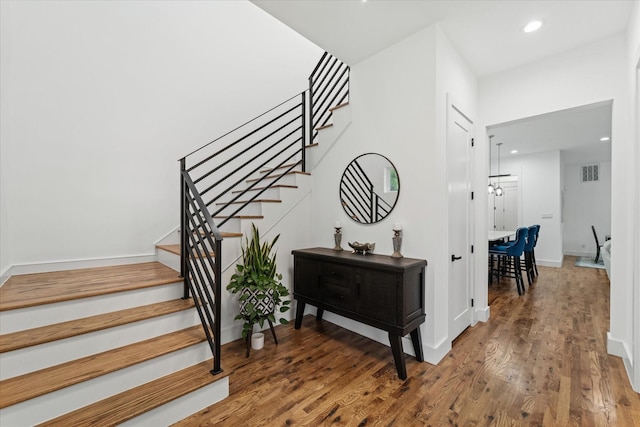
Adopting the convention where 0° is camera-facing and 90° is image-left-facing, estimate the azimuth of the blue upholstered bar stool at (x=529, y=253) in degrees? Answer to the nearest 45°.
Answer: approximately 90°

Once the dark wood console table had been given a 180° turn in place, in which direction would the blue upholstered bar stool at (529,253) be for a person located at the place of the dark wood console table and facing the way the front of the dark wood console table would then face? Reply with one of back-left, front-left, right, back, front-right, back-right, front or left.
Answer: front

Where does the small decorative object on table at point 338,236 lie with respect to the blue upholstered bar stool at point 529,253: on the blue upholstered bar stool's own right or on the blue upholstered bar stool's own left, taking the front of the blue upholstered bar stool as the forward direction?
on the blue upholstered bar stool's own left

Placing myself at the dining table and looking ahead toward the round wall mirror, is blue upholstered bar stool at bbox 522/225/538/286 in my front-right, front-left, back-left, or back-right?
back-left

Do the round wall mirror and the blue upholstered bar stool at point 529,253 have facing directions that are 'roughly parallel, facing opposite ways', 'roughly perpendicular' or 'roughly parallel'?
roughly perpendicular

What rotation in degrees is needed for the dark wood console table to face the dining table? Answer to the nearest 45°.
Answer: approximately 180°

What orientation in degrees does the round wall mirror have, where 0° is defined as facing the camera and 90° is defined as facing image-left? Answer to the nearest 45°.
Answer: approximately 45°

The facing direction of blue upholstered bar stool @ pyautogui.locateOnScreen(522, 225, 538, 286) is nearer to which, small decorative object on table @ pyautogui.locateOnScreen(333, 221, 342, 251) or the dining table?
the dining table
